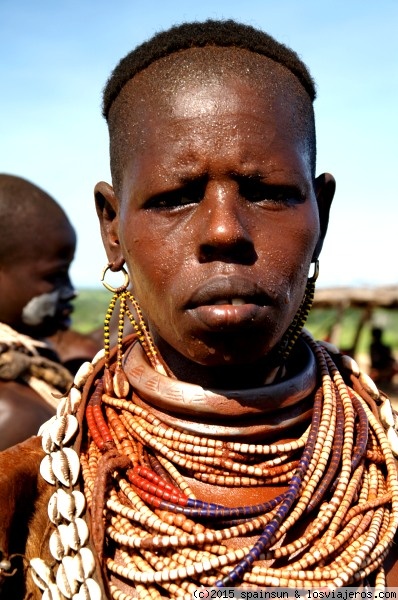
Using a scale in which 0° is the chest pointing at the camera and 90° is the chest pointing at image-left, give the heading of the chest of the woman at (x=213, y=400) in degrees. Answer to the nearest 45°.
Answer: approximately 0°

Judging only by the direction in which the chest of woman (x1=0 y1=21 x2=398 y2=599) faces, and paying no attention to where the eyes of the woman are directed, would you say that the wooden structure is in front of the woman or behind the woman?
behind
